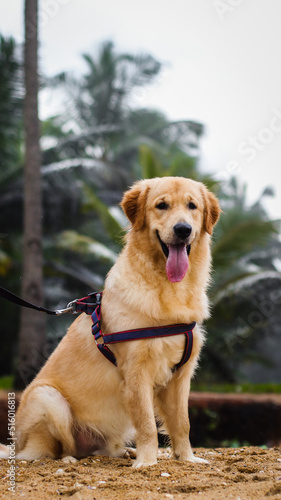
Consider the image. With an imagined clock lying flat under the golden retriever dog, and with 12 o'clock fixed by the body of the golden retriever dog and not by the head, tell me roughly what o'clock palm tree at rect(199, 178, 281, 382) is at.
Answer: The palm tree is roughly at 8 o'clock from the golden retriever dog.

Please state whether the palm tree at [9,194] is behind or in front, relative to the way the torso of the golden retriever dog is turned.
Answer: behind

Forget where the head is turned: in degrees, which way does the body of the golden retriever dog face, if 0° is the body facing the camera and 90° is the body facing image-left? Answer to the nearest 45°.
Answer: approximately 315°
